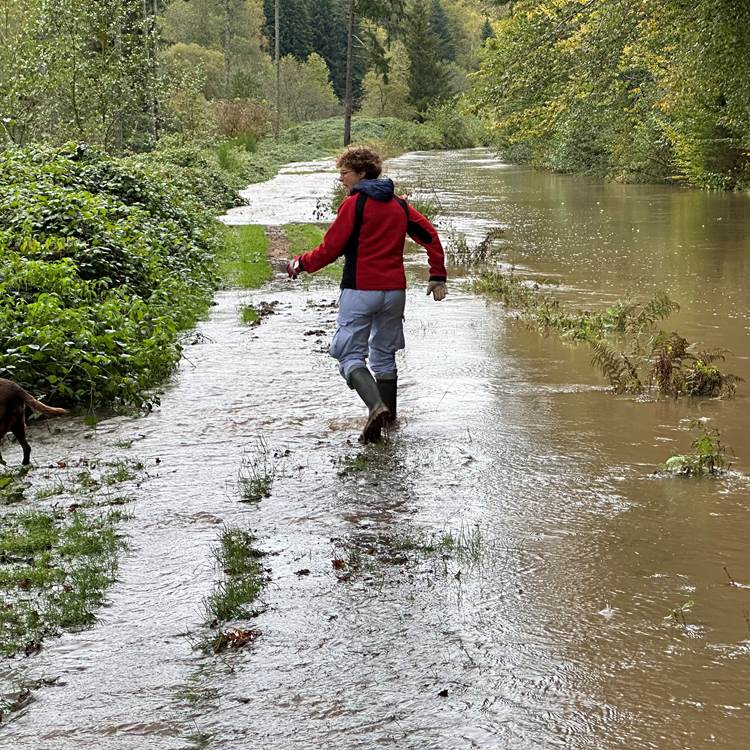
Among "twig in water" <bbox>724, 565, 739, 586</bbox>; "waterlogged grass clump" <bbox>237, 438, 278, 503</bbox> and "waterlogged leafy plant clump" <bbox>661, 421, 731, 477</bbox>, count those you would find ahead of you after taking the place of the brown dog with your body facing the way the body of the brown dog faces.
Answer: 0

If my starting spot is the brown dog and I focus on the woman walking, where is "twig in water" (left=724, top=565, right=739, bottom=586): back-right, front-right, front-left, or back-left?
front-right

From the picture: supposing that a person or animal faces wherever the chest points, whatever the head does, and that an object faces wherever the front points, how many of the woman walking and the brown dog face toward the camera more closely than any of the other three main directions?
0

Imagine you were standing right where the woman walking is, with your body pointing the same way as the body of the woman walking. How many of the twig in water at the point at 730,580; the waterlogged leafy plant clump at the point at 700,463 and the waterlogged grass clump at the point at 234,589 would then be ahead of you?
0

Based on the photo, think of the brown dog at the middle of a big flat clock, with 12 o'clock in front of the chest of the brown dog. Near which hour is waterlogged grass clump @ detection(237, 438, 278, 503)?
The waterlogged grass clump is roughly at 7 o'clock from the brown dog.

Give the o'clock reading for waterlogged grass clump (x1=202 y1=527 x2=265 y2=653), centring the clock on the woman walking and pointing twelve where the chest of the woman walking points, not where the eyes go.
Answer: The waterlogged grass clump is roughly at 8 o'clock from the woman walking.

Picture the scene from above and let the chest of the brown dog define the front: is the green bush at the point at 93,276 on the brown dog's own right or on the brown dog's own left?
on the brown dog's own right

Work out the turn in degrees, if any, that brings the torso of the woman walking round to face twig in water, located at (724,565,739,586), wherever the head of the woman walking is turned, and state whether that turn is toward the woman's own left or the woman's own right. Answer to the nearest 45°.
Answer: approximately 180°

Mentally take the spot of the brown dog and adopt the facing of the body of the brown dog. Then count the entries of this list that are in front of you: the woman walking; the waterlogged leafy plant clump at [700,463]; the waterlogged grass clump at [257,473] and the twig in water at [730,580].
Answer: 0

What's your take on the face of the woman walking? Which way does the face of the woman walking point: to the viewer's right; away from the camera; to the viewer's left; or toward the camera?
to the viewer's left

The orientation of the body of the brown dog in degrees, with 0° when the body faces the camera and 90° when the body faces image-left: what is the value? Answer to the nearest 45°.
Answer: approximately 90°

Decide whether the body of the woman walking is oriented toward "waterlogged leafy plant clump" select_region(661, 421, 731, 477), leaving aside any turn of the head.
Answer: no

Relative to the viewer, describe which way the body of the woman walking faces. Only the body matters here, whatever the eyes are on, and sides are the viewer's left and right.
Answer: facing away from the viewer and to the left of the viewer

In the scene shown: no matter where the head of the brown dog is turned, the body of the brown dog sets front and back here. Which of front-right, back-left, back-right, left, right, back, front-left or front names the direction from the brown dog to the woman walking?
back

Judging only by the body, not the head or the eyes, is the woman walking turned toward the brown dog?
no
